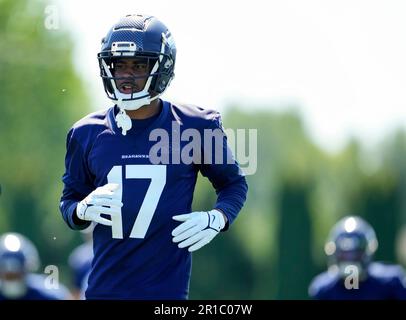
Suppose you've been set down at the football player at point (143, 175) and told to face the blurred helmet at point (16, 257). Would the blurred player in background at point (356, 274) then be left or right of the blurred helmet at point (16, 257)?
right

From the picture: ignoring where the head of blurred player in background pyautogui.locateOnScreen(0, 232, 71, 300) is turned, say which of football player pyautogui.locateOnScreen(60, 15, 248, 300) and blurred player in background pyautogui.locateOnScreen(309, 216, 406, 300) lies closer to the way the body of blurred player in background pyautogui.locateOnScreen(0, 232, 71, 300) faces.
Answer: the football player

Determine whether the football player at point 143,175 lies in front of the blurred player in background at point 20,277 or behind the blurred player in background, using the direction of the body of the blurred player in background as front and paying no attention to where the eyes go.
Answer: in front

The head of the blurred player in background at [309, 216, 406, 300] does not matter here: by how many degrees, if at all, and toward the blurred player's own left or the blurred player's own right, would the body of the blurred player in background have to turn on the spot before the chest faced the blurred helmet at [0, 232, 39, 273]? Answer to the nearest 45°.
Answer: approximately 90° to the blurred player's own right

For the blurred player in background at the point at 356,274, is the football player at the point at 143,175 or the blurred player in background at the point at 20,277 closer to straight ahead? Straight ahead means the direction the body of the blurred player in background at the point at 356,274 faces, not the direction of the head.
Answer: the football player

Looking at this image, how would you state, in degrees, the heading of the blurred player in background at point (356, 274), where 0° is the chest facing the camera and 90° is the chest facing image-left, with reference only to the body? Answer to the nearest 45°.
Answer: approximately 0°

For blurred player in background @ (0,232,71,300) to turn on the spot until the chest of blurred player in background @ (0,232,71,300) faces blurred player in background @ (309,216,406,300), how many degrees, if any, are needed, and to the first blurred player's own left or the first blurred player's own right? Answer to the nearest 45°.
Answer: approximately 90° to the first blurred player's own left

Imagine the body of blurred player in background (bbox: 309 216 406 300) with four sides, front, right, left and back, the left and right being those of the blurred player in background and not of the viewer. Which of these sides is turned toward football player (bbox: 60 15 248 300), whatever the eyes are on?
front

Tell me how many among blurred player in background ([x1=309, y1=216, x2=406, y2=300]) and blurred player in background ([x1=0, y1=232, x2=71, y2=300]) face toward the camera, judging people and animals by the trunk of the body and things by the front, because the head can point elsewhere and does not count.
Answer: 2

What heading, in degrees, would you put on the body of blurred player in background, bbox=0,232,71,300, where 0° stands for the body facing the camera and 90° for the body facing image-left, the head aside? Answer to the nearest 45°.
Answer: approximately 0°
